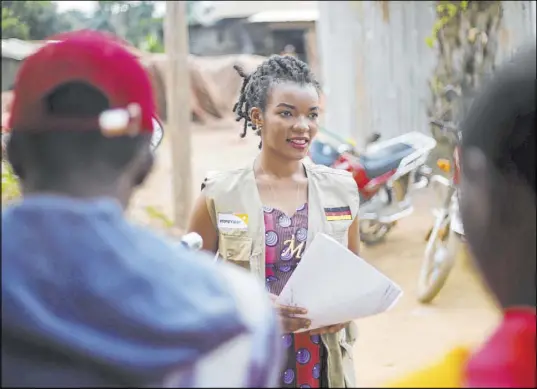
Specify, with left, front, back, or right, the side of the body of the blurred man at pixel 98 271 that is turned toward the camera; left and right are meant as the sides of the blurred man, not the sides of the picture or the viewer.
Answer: back

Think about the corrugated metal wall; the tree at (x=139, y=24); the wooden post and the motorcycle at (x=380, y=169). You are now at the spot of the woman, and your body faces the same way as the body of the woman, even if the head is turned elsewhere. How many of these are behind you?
4

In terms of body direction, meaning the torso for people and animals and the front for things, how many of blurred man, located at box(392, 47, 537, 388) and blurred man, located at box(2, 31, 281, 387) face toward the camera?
0

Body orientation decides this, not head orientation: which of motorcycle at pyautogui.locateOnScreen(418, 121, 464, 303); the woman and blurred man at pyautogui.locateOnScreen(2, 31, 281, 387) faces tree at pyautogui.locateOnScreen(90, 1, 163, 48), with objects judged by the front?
the blurred man

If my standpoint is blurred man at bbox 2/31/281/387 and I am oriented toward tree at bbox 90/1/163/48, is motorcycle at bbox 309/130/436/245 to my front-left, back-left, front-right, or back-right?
front-right

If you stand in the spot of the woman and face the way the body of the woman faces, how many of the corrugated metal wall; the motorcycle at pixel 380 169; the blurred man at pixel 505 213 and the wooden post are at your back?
3

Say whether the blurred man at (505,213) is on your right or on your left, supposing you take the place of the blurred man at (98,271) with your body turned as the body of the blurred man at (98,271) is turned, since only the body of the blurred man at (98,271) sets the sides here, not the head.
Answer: on your right

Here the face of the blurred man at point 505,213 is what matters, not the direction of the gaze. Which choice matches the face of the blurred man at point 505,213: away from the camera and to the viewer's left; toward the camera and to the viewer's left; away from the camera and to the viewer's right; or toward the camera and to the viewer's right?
away from the camera and to the viewer's left

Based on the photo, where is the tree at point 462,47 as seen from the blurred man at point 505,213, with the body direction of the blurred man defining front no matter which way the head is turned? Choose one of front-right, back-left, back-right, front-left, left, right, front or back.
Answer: front-right

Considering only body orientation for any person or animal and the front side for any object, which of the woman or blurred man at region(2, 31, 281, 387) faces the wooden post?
the blurred man

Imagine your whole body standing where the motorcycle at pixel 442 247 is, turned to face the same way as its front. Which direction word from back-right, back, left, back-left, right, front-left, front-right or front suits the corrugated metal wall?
back-right

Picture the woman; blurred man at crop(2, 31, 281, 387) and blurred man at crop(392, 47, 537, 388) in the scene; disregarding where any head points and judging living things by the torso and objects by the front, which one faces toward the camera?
the woman

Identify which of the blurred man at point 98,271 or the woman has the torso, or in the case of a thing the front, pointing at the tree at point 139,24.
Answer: the blurred man

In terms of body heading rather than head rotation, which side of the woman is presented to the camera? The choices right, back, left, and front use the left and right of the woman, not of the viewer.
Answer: front

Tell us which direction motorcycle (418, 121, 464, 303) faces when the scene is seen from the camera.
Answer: facing the viewer and to the left of the viewer
